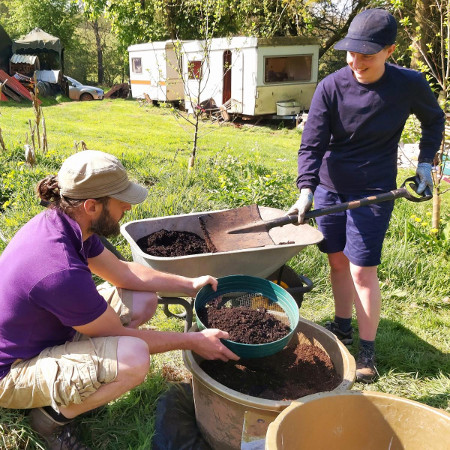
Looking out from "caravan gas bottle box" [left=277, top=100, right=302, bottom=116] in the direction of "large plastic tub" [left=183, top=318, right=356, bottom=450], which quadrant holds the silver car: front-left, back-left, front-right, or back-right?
back-right

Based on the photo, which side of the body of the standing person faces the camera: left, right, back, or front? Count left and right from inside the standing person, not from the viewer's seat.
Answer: front

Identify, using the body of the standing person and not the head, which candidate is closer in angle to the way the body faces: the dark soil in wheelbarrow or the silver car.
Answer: the dark soil in wheelbarrow

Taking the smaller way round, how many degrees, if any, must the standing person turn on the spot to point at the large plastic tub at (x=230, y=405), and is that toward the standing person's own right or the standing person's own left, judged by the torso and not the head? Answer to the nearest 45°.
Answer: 0° — they already face it

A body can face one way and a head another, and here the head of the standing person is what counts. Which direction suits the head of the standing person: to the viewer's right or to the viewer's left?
to the viewer's left

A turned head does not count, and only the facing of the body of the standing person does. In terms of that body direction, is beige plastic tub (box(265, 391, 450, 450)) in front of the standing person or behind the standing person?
in front

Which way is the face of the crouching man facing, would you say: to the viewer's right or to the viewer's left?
to the viewer's right

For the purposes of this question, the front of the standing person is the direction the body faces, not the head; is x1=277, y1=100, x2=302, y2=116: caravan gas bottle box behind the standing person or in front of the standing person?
behind

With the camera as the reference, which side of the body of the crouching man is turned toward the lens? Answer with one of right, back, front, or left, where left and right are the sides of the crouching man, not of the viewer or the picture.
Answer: right

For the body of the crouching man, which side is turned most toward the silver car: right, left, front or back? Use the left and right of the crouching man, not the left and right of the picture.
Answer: left

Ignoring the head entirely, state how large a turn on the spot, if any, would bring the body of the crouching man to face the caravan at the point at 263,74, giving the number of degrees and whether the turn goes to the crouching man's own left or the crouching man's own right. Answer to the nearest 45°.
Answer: approximately 90° to the crouching man's own left
